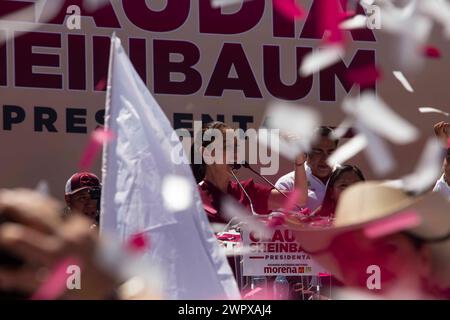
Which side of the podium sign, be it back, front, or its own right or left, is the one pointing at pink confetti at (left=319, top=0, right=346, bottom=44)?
front

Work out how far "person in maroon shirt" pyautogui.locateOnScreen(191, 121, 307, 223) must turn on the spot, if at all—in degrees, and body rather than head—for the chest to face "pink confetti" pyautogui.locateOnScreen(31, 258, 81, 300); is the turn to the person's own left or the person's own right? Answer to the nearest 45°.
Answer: approximately 45° to the person's own right

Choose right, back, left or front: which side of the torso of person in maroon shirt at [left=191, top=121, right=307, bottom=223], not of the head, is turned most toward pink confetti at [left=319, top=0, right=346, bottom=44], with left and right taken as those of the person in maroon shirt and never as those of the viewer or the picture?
front

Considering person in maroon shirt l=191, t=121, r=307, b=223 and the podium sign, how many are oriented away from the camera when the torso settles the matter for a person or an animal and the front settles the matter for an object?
0

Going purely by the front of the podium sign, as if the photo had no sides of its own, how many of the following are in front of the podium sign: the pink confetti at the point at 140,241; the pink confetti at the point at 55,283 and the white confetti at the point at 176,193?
3

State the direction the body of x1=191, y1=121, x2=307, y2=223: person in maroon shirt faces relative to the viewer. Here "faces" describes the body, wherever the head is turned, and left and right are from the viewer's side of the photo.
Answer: facing the viewer and to the right of the viewer

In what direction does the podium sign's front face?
toward the camera
